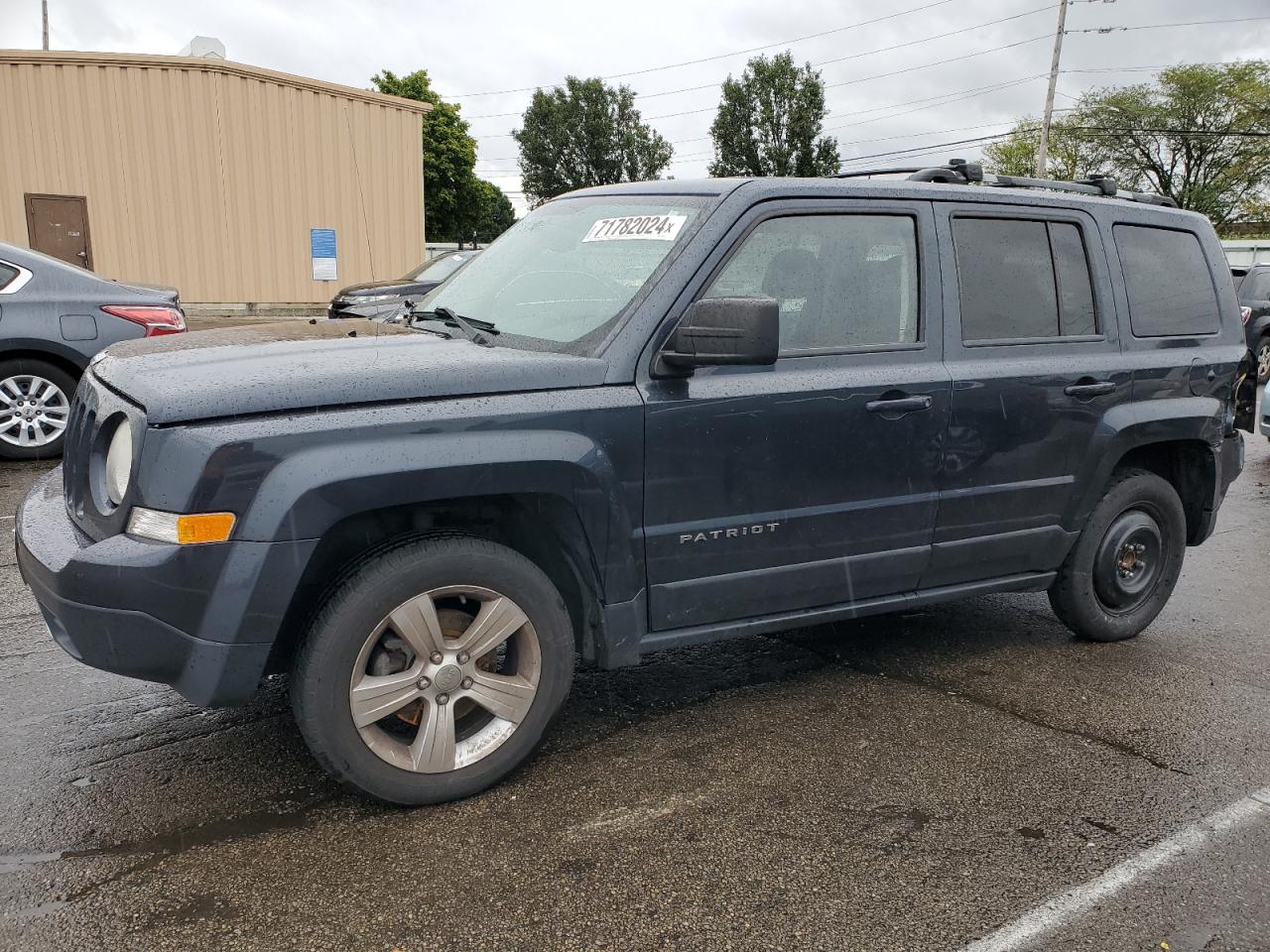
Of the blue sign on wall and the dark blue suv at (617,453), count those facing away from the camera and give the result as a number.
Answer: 0

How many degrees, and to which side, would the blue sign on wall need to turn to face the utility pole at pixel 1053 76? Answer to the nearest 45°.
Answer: approximately 135° to its left

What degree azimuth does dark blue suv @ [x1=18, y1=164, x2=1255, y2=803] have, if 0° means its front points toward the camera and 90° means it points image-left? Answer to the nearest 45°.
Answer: approximately 45°

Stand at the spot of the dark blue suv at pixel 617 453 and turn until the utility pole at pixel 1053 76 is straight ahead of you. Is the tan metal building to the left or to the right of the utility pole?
left

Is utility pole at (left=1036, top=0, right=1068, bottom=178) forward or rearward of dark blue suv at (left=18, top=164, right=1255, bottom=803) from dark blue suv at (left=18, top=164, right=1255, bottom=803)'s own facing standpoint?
rearward

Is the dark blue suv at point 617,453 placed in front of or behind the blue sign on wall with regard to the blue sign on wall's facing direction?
in front

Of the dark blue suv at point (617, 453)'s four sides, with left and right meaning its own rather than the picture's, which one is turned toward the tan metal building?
right

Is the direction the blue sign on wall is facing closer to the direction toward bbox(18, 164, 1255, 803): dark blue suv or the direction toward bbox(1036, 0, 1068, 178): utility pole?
the dark blue suv
